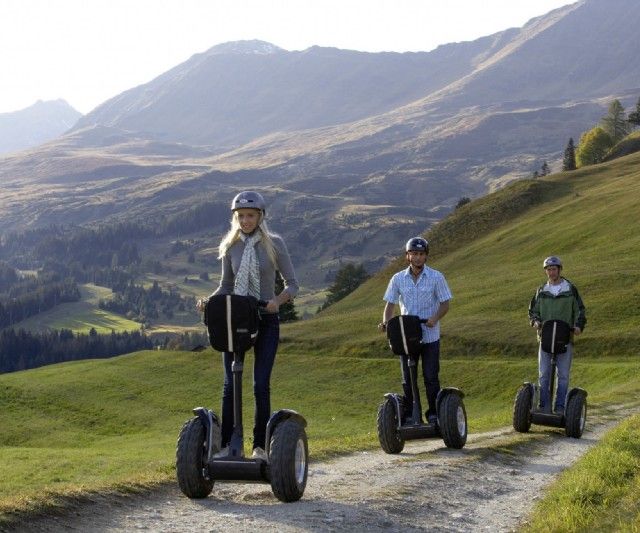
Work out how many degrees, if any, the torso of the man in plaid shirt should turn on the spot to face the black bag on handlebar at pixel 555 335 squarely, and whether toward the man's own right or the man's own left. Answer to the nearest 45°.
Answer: approximately 135° to the man's own left

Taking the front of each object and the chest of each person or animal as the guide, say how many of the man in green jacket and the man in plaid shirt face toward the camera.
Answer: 2

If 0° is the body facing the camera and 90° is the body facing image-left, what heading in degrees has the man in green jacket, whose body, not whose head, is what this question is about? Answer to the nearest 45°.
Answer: approximately 0°

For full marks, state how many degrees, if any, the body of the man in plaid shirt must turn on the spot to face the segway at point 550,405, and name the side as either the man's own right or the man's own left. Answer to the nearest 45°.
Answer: approximately 135° to the man's own left

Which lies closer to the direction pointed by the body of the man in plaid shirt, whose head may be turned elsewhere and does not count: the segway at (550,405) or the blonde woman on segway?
the blonde woman on segway

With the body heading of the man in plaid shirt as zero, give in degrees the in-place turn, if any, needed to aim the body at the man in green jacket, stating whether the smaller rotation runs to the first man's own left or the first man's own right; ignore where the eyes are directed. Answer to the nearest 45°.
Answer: approximately 135° to the first man's own left

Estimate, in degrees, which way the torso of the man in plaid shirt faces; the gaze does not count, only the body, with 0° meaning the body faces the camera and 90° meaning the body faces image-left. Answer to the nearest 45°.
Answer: approximately 0°
